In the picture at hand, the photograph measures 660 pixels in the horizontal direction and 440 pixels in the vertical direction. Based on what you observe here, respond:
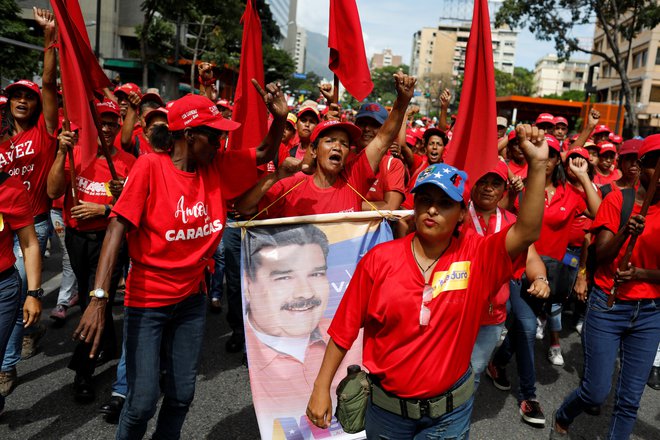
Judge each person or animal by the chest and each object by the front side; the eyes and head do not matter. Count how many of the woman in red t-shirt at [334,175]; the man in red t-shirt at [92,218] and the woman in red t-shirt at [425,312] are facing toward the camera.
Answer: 3

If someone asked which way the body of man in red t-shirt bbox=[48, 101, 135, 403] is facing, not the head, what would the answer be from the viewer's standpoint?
toward the camera

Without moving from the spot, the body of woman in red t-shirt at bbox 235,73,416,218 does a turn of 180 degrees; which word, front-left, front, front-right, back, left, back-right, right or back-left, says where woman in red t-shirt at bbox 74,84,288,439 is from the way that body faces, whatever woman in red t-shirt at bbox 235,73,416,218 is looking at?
back-left

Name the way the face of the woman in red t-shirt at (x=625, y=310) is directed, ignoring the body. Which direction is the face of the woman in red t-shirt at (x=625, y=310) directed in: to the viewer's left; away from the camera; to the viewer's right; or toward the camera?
toward the camera

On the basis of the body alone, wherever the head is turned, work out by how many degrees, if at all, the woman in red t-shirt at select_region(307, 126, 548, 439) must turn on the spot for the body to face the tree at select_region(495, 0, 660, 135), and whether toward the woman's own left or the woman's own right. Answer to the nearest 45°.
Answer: approximately 180°

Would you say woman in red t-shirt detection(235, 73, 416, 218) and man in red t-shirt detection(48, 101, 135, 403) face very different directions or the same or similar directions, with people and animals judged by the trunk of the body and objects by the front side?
same or similar directions

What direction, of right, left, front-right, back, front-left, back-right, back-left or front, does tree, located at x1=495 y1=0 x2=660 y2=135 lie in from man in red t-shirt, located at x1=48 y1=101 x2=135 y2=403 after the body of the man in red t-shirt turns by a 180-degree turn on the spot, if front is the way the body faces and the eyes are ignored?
front-right

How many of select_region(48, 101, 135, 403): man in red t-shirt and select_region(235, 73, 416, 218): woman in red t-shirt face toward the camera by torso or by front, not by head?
2

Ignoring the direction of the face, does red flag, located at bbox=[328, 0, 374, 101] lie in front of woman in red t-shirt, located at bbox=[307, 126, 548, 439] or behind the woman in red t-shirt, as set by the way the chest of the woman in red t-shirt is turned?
behind

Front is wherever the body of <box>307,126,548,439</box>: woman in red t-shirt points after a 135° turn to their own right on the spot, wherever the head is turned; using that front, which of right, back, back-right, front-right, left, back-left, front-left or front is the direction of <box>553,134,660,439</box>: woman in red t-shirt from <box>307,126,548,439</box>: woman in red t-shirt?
right

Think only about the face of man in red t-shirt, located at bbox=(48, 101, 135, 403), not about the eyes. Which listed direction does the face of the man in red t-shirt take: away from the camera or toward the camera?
toward the camera

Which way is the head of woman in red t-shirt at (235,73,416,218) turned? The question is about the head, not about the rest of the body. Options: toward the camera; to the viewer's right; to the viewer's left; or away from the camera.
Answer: toward the camera

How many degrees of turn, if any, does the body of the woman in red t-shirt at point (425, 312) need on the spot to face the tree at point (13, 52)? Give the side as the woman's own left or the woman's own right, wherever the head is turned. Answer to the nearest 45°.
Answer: approximately 135° to the woman's own right
